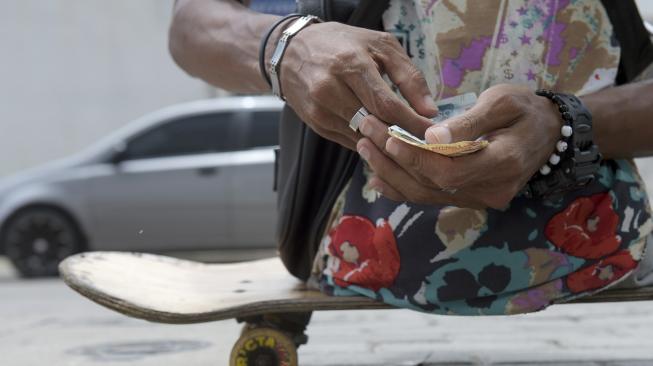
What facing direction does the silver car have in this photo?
to the viewer's left

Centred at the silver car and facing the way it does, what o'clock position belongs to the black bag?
The black bag is roughly at 9 o'clock from the silver car.

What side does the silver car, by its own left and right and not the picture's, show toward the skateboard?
left
